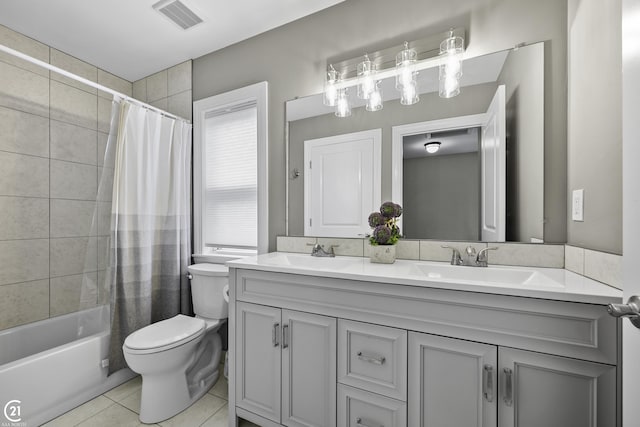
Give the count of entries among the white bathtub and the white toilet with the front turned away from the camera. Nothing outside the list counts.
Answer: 0

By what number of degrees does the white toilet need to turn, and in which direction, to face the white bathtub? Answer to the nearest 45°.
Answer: approximately 90° to its right

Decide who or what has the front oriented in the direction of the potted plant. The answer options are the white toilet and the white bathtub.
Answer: the white bathtub

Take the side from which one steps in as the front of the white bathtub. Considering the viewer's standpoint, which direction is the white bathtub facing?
facing the viewer and to the right of the viewer

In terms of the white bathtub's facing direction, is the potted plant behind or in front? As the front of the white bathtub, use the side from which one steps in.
in front

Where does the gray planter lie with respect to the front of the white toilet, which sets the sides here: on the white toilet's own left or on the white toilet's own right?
on the white toilet's own left

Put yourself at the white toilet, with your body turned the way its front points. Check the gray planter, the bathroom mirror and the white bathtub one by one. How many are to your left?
2

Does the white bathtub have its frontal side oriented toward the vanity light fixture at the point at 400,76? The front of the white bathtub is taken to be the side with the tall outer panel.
yes

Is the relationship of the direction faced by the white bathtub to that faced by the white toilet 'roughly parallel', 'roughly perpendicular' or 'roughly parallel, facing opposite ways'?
roughly perpendicular

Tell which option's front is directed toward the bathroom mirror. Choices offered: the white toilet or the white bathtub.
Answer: the white bathtub

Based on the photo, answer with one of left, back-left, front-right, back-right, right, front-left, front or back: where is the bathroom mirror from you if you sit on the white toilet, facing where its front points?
left

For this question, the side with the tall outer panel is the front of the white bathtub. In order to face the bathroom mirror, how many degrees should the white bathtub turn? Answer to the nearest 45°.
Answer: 0° — it already faces it

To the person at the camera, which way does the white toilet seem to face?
facing the viewer and to the left of the viewer

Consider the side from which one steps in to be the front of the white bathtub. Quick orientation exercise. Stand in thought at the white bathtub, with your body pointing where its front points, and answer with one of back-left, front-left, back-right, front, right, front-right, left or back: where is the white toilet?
front

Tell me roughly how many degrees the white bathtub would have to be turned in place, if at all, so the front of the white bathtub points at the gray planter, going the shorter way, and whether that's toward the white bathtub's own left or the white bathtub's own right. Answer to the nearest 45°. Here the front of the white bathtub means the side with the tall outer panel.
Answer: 0° — it already faces it
